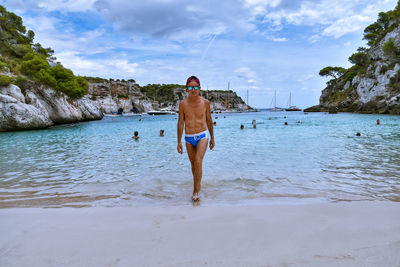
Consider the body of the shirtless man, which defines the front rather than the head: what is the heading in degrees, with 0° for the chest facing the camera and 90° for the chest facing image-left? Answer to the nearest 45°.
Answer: approximately 0°

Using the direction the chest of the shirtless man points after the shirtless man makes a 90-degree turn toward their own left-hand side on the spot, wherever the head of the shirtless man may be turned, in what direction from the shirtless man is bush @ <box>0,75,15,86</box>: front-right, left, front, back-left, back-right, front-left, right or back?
back-left
